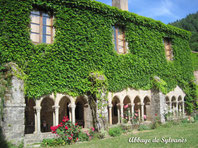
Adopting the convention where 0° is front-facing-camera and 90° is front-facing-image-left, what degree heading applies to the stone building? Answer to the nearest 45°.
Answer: approximately 315°
